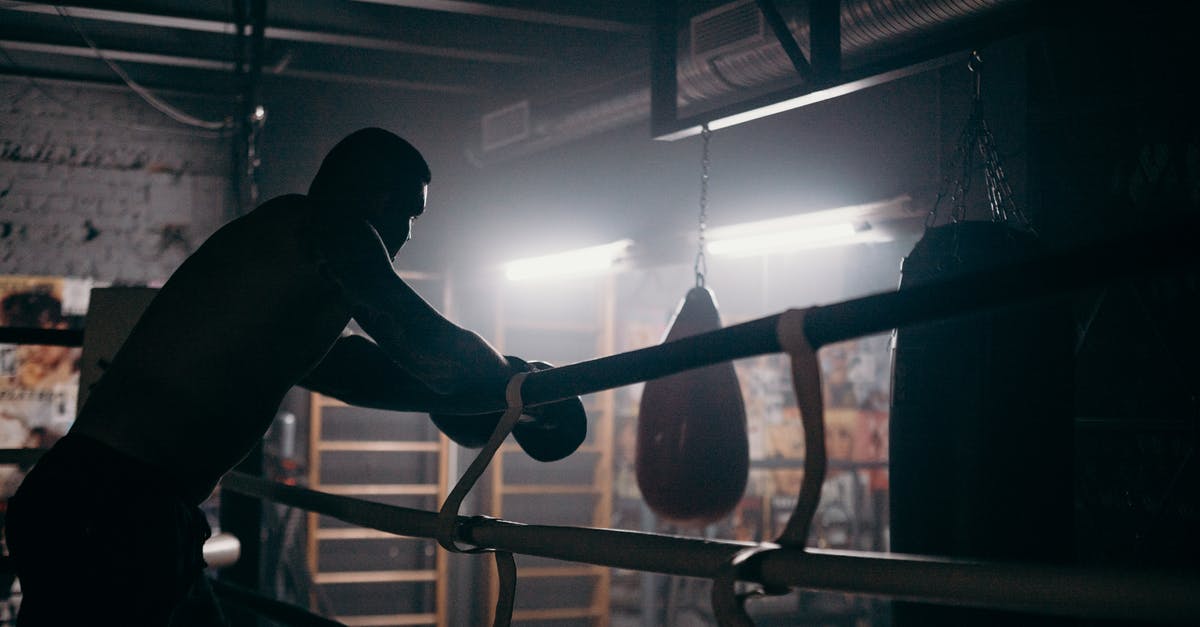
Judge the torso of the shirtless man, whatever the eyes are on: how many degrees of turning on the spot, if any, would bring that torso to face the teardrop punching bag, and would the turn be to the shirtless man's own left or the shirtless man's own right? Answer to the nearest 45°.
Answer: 0° — they already face it

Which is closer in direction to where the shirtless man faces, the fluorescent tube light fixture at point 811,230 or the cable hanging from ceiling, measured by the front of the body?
the fluorescent tube light fixture

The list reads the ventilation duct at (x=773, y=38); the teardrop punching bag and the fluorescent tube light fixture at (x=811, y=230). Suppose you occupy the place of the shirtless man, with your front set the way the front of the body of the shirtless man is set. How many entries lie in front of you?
3

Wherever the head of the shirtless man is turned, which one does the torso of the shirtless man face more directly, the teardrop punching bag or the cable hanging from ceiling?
the teardrop punching bag

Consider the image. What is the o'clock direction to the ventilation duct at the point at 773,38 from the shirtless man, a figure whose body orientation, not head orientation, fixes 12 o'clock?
The ventilation duct is roughly at 12 o'clock from the shirtless man.

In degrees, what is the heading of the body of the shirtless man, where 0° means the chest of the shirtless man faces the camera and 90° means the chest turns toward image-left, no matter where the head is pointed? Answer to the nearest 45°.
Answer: approximately 225°

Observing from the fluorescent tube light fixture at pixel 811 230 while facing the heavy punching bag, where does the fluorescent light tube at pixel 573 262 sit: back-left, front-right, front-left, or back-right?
back-right
